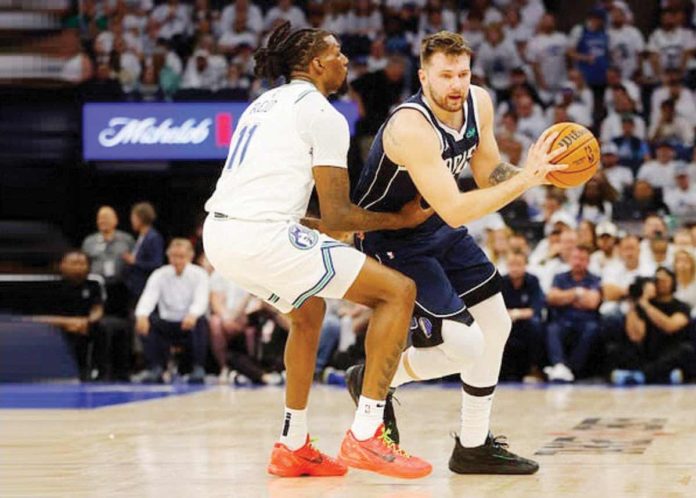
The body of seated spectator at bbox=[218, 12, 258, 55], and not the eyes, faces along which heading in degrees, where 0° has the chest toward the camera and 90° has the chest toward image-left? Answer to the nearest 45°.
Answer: approximately 0°

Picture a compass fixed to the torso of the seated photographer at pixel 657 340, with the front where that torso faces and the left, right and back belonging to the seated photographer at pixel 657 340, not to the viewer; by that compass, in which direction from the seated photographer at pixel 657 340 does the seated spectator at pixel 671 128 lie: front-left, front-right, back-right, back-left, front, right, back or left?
back-right

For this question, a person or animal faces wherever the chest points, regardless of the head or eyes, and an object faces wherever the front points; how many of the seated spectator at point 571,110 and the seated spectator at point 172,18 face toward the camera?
2

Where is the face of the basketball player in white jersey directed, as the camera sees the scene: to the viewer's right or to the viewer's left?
to the viewer's right

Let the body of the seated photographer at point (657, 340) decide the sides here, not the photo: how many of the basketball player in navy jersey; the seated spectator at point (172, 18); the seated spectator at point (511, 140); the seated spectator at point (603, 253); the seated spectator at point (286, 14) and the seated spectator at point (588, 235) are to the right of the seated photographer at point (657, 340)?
5

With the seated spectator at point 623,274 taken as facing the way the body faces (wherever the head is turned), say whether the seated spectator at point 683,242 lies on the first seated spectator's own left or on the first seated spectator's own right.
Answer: on the first seated spectator's own left

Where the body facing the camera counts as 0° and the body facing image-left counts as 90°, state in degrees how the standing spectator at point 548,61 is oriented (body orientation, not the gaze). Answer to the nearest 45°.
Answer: approximately 0°

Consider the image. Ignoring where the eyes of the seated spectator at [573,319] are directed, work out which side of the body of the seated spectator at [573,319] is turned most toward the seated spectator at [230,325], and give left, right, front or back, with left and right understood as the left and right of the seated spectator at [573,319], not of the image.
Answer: right

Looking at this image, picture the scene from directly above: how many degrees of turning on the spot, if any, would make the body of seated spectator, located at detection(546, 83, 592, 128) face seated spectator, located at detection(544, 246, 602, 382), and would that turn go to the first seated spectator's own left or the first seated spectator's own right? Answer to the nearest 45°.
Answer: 0° — they already face them

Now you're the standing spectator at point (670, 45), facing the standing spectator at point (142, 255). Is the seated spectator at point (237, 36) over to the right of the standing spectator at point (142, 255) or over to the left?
right
